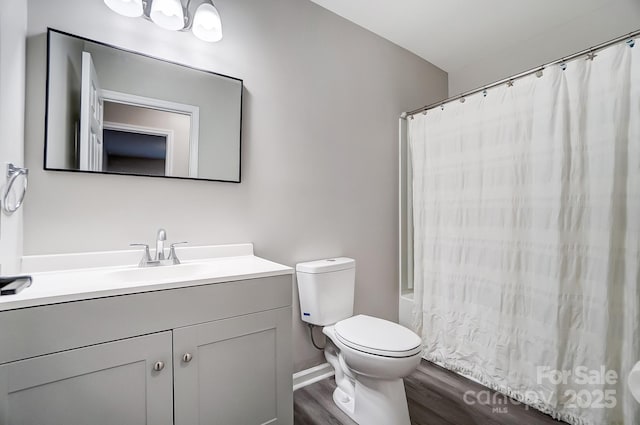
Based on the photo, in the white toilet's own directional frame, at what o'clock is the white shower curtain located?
The white shower curtain is roughly at 10 o'clock from the white toilet.

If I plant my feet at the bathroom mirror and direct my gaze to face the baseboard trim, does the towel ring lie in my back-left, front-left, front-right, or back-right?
back-right

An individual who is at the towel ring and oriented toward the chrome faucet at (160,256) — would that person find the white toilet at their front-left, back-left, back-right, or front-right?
front-right

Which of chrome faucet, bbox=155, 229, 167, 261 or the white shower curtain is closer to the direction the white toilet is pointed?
the white shower curtain

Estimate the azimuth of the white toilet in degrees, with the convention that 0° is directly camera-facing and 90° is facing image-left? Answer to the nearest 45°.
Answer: approximately 315°

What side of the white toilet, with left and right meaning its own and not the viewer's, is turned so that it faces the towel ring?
right

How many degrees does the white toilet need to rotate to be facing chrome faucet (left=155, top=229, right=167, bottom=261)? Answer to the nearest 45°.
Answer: approximately 135° to its right

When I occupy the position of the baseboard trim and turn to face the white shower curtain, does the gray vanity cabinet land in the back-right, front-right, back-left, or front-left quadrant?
back-right
